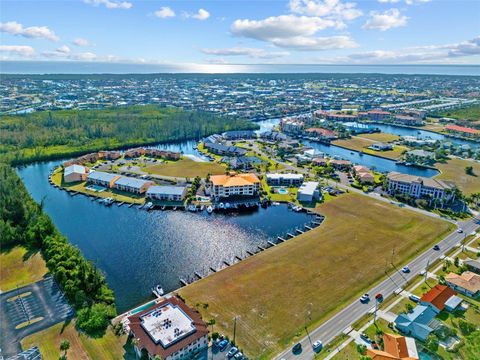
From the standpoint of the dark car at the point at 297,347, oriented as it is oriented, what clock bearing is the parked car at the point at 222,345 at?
The parked car is roughly at 1 o'clock from the dark car.

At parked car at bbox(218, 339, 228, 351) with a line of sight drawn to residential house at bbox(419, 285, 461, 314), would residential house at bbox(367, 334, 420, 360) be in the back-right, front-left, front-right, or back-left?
front-right

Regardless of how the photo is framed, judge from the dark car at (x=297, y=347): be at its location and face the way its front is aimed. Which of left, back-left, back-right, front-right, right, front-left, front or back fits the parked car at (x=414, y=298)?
back

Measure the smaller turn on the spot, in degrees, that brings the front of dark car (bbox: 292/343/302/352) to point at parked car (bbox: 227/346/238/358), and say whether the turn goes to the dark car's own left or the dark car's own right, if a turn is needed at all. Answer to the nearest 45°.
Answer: approximately 45° to the dark car's own right

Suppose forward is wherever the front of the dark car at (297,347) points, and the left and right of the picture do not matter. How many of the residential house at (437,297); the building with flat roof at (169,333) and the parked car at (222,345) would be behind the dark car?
1

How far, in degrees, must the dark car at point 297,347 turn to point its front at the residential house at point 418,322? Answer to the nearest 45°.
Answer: approximately 180°

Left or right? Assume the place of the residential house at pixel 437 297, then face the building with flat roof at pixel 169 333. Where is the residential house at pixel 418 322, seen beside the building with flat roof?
left

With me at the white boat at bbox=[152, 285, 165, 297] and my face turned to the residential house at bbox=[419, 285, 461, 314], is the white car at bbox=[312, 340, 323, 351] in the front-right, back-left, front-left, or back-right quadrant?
front-right

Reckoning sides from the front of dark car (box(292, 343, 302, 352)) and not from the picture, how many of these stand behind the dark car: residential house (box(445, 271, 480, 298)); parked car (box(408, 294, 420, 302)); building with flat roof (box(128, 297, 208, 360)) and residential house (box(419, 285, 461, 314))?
3

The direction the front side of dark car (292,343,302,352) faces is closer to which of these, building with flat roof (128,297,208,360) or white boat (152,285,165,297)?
the building with flat roof

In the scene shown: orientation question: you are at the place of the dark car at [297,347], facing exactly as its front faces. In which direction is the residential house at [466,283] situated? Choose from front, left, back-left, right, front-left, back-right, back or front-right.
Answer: back

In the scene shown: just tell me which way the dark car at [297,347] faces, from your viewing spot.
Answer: facing the viewer and to the left of the viewer

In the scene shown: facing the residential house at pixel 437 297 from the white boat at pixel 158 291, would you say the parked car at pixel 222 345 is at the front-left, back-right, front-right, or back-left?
front-right

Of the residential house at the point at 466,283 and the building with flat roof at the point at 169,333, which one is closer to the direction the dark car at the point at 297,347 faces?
the building with flat roof

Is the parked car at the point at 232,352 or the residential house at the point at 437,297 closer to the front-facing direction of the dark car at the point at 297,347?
the parked car

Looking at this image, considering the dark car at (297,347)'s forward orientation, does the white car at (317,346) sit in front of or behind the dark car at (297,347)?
behind

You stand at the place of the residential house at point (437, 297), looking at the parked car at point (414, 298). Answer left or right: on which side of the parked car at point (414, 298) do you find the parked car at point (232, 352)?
left

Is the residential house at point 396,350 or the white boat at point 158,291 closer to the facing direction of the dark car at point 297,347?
the white boat

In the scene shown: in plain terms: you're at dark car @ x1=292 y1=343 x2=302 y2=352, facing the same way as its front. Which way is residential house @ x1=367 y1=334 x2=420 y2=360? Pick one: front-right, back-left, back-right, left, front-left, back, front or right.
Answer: back-left

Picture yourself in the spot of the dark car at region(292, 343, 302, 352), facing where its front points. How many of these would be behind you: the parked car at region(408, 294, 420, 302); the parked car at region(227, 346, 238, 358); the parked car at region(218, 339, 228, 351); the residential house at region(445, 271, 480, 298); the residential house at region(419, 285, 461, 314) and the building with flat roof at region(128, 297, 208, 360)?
3

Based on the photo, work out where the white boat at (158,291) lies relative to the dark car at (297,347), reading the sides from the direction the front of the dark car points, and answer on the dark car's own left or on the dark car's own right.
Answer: on the dark car's own right

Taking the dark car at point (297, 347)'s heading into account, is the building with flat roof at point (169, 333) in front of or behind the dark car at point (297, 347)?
in front
